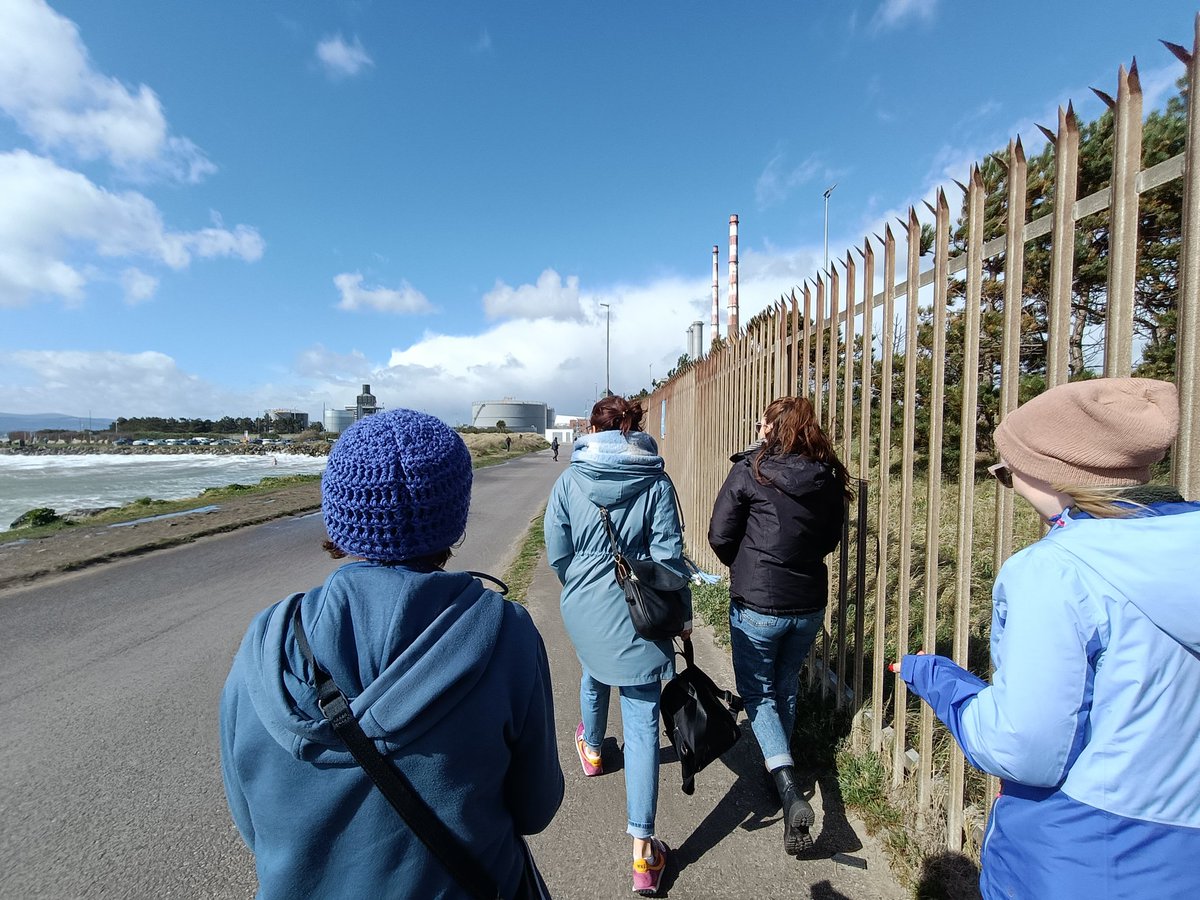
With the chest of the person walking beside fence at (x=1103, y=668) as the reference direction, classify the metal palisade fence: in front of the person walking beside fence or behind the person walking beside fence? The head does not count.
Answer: in front

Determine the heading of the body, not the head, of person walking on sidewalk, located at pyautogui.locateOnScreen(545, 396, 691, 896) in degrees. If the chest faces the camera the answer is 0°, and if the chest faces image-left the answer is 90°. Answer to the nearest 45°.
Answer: approximately 180°

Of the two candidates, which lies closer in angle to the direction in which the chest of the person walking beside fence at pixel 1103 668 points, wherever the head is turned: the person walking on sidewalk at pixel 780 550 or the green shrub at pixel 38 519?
the person walking on sidewalk

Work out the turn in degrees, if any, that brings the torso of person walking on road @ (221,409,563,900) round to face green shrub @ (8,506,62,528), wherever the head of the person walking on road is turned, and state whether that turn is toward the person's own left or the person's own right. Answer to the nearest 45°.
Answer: approximately 45° to the person's own left

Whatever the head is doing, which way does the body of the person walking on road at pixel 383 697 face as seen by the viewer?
away from the camera

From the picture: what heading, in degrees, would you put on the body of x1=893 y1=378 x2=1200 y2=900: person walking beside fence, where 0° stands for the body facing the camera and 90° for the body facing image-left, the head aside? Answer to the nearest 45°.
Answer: approximately 135°

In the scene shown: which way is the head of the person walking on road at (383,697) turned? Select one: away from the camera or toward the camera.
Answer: away from the camera

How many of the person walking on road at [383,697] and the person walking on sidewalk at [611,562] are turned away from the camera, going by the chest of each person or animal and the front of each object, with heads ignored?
2

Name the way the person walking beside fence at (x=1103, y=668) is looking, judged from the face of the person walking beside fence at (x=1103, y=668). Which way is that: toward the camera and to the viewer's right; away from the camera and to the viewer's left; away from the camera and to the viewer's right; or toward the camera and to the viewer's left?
away from the camera and to the viewer's left

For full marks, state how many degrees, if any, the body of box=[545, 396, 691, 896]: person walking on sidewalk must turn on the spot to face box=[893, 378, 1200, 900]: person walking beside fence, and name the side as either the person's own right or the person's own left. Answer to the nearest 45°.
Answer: approximately 135° to the person's own right
